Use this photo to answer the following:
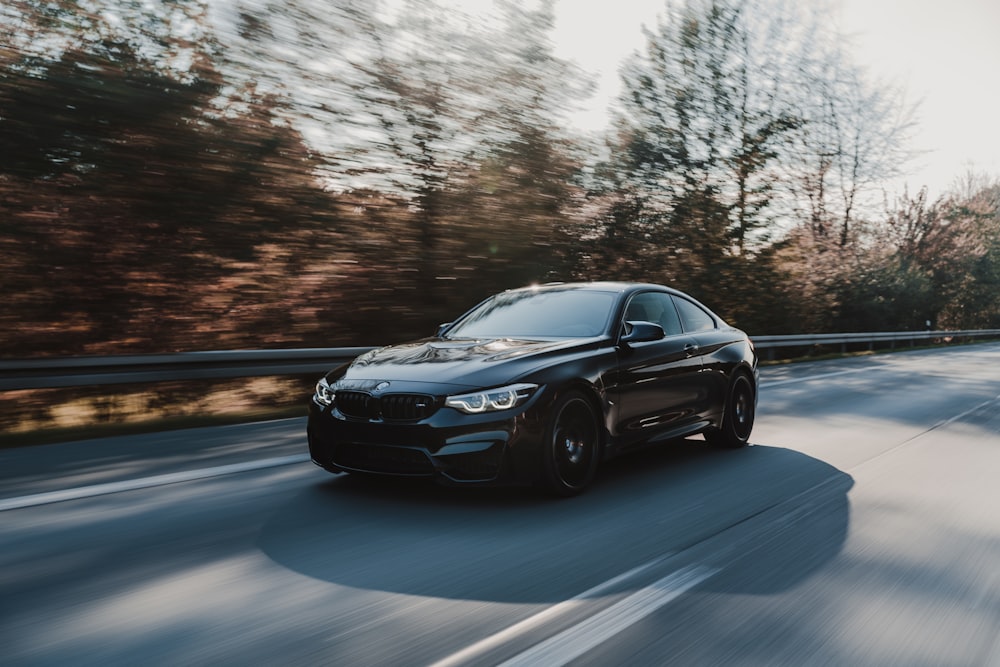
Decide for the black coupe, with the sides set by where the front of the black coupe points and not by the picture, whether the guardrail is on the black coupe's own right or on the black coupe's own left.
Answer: on the black coupe's own right

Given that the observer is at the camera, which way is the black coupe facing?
facing the viewer and to the left of the viewer
